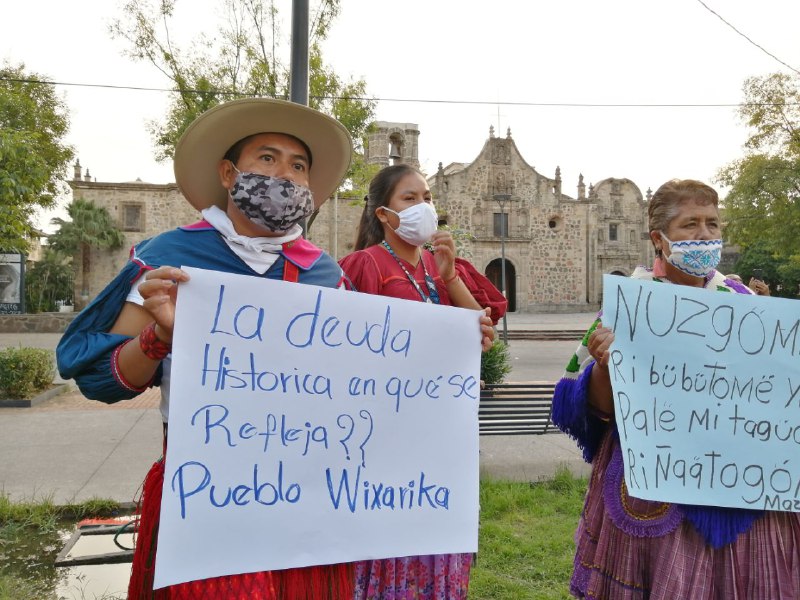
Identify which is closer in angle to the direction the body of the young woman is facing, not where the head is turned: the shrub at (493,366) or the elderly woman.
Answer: the elderly woman

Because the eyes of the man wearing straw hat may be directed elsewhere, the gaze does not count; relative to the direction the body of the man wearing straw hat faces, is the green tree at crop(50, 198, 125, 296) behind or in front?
behind

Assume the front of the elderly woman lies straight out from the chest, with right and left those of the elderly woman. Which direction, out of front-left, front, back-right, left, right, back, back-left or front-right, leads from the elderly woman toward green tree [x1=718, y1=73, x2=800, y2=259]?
back-left

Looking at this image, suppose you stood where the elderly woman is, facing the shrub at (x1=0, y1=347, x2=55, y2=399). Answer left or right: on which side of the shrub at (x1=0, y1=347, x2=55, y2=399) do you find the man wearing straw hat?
left

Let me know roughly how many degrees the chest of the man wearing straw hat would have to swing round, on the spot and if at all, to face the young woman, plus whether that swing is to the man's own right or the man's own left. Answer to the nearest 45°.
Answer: approximately 90° to the man's own left

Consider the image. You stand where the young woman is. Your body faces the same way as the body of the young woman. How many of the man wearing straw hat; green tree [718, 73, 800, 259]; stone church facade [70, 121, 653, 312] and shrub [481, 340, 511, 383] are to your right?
1

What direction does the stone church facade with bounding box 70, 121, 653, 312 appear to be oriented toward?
toward the camera

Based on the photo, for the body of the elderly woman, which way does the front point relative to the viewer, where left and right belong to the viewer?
facing the viewer and to the right of the viewer

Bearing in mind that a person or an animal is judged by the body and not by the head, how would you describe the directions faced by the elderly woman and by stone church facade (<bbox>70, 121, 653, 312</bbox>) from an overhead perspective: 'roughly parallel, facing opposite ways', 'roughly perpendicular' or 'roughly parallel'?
roughly parallel

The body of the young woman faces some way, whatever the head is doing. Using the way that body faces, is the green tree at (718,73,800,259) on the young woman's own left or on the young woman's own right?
on the young woman's own left

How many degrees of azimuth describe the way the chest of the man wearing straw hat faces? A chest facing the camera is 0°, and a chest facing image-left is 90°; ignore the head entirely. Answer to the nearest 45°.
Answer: approximately 315°

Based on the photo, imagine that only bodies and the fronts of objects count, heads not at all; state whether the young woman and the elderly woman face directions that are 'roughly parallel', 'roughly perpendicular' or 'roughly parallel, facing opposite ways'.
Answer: roughly parallel

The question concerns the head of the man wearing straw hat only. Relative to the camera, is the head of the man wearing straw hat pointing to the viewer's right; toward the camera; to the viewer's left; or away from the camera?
toward the camera
